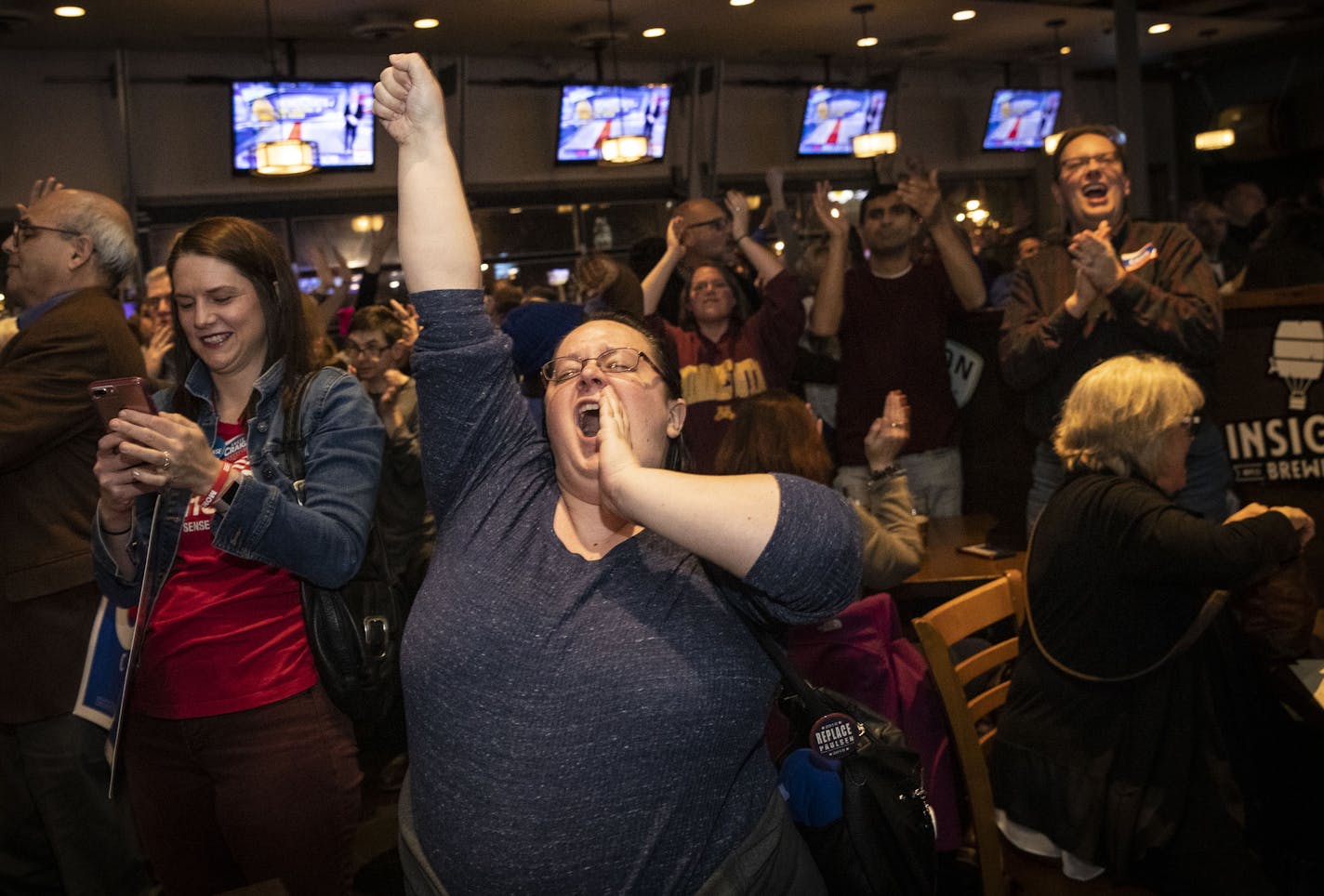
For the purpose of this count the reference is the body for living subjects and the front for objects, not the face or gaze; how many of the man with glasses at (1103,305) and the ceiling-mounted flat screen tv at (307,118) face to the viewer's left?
0

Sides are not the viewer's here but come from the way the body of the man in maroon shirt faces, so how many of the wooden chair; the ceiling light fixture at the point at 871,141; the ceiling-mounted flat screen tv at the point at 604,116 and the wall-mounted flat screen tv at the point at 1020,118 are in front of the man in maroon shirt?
1

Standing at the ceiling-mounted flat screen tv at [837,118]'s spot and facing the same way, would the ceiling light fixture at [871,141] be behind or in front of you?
in front

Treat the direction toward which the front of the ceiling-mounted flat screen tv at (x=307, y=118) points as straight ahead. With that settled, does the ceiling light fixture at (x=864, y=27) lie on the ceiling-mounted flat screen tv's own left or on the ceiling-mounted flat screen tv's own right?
on the ceiling-mounted flat screen tv's own left

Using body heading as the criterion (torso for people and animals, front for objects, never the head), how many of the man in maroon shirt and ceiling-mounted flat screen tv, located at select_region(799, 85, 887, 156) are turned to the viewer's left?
0

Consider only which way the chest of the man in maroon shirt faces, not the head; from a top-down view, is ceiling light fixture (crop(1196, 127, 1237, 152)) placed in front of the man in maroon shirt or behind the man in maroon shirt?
behind

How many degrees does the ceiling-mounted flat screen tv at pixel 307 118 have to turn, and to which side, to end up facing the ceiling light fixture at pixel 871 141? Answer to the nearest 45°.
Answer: approximately 90° to its left

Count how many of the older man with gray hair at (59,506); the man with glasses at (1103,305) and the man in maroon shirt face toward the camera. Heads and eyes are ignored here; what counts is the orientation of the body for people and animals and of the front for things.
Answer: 2

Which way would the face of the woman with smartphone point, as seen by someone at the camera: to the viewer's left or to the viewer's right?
to the viewer's left

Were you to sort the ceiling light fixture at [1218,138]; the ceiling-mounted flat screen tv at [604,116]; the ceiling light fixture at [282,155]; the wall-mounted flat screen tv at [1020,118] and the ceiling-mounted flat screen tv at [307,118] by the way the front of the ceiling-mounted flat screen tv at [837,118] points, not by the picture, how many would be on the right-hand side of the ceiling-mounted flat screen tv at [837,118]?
3

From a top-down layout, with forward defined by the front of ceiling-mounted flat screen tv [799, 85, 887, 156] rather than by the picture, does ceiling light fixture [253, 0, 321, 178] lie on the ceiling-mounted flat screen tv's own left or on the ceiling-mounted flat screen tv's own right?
on the ceiling-mounted flat screen tv's own right

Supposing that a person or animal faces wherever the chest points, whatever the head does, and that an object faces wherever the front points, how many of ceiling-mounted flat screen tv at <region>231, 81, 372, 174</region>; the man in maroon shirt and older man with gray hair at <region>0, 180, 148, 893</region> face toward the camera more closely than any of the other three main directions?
2

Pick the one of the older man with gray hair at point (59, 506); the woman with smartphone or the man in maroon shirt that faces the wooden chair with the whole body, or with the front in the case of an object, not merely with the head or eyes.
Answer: the man in maroon shirt
